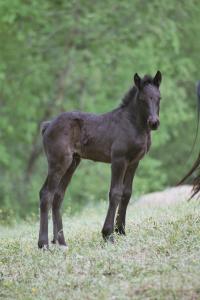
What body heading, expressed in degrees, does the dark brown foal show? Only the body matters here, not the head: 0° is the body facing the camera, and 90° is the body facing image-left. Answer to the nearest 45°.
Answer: approximately 270°
